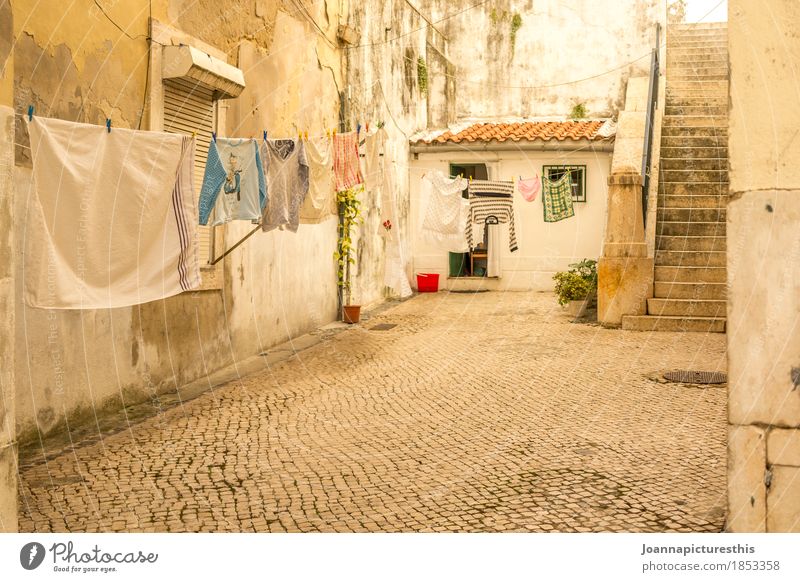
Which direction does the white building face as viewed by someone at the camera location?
facing the viewer

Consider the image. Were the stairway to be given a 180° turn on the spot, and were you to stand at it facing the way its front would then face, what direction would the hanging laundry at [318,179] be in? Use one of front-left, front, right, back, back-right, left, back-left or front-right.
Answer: back-left

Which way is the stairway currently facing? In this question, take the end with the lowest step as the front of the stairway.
toward the camera

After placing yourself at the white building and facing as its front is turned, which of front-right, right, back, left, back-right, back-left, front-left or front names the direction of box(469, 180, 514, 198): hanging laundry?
front

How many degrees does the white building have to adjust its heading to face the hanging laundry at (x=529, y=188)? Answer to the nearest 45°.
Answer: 0° — it already faces it

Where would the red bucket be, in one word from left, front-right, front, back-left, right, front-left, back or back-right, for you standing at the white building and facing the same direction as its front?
right

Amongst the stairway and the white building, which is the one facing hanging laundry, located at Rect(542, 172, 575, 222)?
the white building

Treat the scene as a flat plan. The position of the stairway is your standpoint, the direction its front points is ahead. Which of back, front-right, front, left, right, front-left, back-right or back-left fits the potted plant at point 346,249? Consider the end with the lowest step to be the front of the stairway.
right

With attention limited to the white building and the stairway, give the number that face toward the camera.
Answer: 2

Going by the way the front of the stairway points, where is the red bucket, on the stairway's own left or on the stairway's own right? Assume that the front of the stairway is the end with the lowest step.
on the stairway's own right

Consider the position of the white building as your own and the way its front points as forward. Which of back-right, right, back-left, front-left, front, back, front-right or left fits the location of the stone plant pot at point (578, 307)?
front

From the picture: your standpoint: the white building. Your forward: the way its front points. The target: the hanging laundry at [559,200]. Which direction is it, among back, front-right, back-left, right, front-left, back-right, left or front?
front

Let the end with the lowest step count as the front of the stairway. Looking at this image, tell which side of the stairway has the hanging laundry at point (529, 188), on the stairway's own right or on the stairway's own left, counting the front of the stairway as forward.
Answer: on the stairway's own right

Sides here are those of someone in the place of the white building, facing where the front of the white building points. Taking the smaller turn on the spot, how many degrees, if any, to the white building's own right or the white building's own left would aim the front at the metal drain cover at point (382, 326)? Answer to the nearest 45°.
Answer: approximately 45° to the white building's own right
